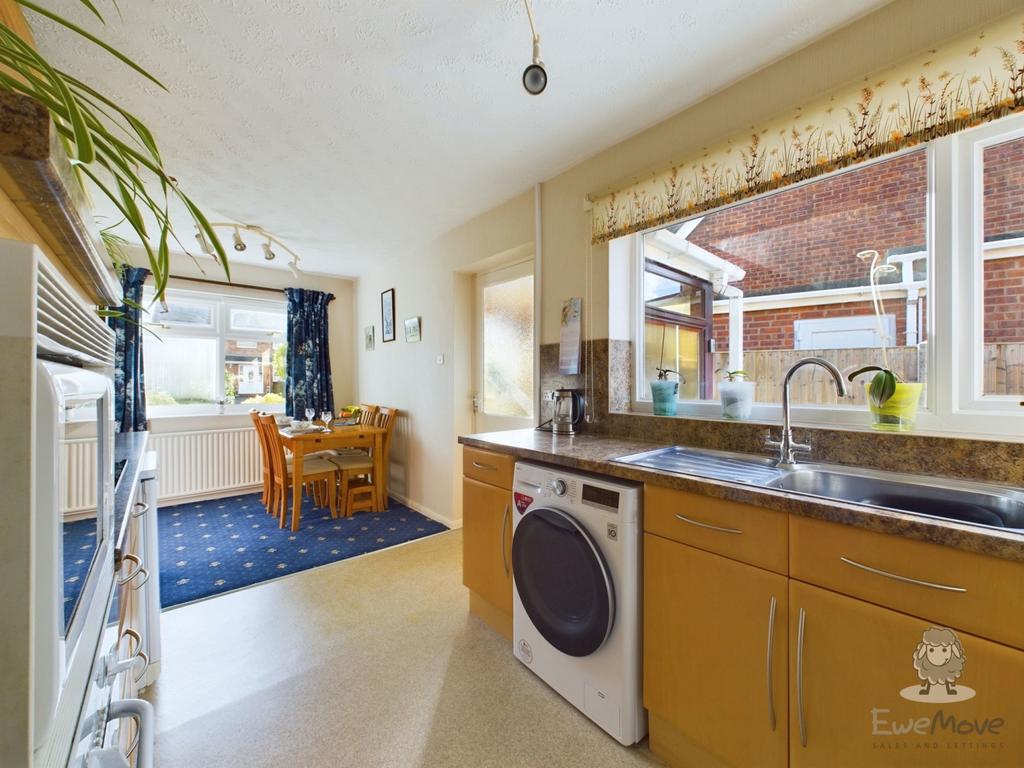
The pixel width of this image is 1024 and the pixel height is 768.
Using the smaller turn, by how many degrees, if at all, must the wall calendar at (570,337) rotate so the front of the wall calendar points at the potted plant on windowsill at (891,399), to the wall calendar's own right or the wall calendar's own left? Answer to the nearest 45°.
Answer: approximately 90° to the wall calendar's own left

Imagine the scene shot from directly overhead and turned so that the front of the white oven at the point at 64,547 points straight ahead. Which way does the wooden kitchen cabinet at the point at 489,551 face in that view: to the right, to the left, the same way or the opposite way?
the opposite way

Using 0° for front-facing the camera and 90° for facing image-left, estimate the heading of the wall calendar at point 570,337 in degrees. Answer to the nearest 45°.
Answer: approximately 45°

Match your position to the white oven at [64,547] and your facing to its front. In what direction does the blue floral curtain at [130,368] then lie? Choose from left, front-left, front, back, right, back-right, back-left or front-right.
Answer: left

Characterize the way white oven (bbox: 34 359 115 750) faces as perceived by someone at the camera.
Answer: facing to the right of the viewer

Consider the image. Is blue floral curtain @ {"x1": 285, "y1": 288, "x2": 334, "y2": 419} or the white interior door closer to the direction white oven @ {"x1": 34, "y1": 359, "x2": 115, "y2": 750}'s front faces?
the white interior door

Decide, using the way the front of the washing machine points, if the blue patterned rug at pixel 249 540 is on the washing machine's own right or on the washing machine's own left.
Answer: on the washing machine's own right

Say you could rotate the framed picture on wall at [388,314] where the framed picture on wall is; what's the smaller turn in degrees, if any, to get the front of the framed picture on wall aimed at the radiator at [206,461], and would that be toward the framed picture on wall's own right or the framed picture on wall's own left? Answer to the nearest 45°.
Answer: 0° — it already faces it

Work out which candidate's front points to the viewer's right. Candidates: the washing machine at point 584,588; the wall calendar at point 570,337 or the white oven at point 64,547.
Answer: the white oven

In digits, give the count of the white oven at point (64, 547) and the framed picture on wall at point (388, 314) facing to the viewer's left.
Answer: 1

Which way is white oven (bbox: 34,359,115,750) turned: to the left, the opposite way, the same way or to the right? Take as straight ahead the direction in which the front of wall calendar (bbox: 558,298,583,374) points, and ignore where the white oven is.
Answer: the opposite way

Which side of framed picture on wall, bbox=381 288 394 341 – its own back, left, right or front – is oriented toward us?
left

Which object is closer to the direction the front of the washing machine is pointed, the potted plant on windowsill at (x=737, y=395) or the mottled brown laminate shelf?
the mottled brown laminate shelf

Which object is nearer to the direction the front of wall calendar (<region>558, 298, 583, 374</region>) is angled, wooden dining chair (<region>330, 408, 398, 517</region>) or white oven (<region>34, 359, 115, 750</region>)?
the white oven
